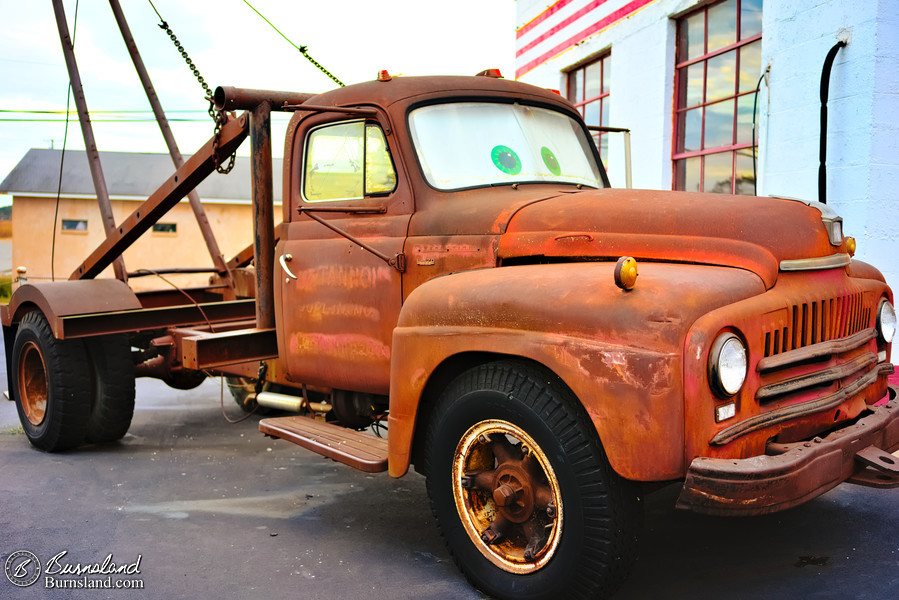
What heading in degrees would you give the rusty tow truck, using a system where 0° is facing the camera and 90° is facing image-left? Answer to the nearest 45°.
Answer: approximately 315°

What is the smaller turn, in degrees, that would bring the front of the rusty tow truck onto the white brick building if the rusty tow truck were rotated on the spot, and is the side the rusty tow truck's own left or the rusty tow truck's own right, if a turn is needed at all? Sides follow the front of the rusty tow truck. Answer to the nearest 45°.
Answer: approximately 90° to the rusty tow truck's own left

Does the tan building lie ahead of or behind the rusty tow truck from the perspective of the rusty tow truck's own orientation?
behind
